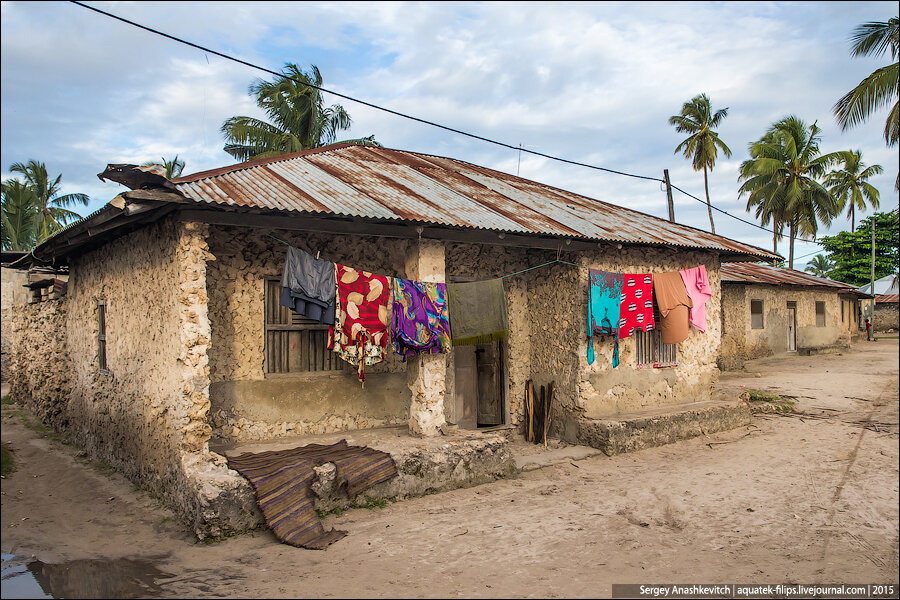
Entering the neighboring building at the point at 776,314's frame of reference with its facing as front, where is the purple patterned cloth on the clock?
The purple patterned cloth is roughly at 2 o'clock from the neighboring building.

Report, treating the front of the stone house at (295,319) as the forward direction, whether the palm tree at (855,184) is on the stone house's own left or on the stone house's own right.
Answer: on the stone house's own left

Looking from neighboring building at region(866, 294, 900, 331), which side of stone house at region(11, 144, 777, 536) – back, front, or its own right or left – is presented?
left

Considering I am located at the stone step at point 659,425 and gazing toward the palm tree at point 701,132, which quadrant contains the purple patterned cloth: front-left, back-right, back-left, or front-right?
back-left

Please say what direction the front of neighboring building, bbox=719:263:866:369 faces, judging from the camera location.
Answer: facing the viewer and to the right of the viewer

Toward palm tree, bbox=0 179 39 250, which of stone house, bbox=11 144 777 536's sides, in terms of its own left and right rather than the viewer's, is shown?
back

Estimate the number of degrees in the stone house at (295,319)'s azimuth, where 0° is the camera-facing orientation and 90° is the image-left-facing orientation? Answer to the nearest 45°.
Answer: approximately 315°

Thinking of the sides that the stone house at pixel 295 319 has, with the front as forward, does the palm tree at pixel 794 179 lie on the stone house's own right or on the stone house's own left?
on the stone house's own left

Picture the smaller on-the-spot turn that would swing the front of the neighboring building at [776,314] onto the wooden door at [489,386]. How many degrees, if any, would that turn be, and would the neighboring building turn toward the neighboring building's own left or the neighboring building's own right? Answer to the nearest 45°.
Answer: approximately 45° to the neighboring building's own right

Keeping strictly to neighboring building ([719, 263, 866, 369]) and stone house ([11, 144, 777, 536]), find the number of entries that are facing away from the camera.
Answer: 0

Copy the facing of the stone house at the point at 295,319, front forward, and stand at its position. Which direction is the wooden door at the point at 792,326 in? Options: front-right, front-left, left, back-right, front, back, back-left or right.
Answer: left

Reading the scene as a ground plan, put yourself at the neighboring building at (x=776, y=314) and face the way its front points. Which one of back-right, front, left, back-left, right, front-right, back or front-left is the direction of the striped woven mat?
front-right

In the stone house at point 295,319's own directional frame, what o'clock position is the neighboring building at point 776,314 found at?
The neighboring building is roughly at 9 o'clock from the stone house.

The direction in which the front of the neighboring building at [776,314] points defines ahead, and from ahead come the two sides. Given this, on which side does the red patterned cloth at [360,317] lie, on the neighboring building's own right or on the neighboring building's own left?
on the neighboring building's own right

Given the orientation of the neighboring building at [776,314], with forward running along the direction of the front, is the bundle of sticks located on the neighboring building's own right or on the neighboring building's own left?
on the neighboring building's own right
